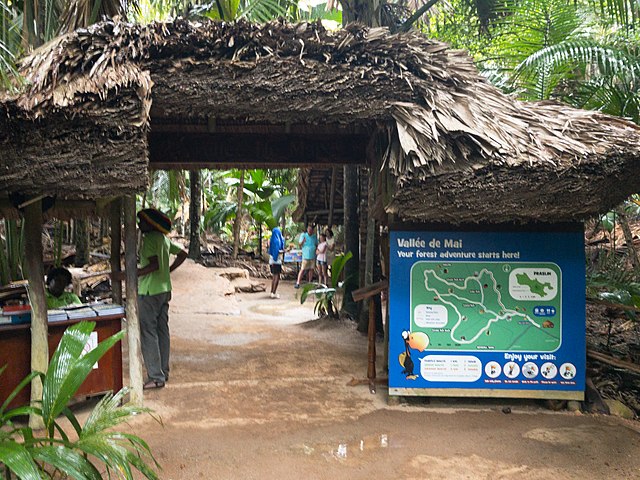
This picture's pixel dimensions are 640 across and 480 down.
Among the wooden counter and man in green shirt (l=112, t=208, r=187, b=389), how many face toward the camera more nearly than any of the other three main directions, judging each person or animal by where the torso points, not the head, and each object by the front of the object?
1

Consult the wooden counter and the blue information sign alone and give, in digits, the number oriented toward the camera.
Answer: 2

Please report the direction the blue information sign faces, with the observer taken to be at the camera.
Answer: facing the viewer

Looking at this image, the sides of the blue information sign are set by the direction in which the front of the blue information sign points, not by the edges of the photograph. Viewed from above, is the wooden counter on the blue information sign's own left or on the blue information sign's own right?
on the blue information sign's own right

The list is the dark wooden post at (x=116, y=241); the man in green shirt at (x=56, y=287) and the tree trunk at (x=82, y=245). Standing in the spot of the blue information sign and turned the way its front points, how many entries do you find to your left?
0

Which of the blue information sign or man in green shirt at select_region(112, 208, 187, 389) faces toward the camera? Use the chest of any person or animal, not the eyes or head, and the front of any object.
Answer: the blue information sign

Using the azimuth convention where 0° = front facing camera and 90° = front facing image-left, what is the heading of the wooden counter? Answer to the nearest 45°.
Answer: approximately 0°

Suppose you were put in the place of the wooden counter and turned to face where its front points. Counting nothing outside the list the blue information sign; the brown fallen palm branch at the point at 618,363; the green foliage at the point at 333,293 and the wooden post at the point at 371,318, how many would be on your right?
0

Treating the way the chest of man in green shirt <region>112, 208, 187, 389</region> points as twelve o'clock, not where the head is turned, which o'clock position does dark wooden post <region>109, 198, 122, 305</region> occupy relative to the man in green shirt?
The dark wooden post is roughly at 1 o'clock from the man in green shirt.

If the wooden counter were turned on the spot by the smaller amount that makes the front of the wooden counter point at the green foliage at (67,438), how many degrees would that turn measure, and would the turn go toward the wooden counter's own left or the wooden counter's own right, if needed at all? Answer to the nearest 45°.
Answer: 0° — it already faces it

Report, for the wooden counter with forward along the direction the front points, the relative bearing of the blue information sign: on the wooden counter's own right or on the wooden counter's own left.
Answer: on the wooden counter's own left

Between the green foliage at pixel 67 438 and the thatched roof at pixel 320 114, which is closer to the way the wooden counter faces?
the green foliage
